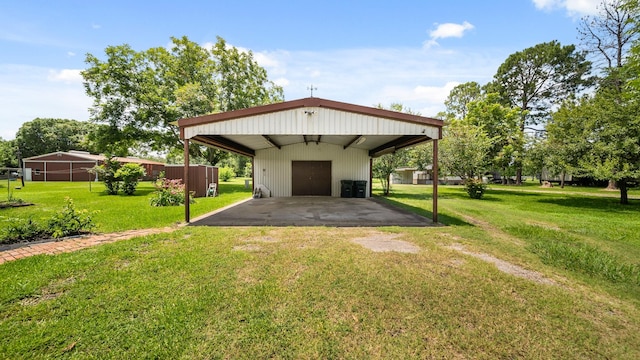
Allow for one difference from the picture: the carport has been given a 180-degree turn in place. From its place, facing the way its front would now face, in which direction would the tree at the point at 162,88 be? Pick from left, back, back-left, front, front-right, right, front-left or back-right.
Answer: front-left

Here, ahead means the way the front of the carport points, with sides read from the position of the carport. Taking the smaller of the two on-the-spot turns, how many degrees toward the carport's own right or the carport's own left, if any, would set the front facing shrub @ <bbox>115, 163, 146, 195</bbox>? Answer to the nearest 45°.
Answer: approximately 135° to the carport's own right

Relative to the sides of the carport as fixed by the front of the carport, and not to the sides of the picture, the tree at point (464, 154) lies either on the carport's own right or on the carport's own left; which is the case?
on the carport's own left

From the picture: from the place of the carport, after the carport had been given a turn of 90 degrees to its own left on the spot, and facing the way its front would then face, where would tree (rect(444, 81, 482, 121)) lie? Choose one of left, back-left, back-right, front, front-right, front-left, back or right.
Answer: front-left

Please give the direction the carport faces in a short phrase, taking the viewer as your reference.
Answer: facing the viewer

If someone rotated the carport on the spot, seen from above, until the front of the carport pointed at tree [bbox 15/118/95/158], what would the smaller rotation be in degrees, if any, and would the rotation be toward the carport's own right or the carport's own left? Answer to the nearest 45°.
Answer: approximately 135° to the carport's own right

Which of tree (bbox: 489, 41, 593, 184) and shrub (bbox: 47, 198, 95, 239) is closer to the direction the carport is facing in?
the shrub

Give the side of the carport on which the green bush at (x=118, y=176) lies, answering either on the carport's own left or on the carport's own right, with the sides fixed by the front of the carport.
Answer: on the carport's own right

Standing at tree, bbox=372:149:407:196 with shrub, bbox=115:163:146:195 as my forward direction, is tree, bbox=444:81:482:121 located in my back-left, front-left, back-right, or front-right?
back-right

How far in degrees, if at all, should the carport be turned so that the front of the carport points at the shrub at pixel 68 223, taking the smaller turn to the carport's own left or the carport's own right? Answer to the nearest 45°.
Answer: approximately 45° to the carport's own right

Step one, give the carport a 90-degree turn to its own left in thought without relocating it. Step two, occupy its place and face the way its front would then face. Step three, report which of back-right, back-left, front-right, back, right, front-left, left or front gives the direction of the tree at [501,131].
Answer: front-left

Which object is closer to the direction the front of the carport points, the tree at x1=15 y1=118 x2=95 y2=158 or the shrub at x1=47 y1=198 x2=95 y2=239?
the shrub

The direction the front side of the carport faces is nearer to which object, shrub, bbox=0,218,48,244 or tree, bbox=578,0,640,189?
the shrub
